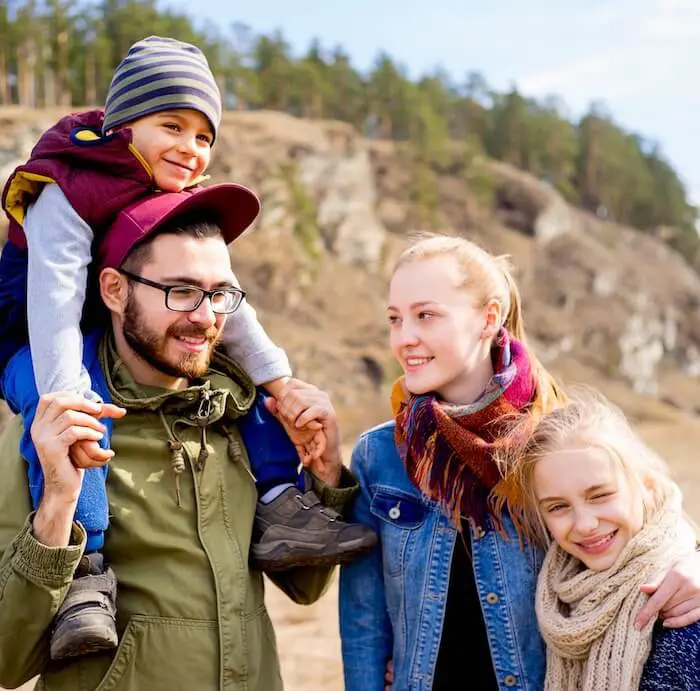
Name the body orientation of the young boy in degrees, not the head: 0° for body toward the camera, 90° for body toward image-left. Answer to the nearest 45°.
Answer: approximately 315°

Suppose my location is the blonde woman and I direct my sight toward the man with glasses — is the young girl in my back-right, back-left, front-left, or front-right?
back-left

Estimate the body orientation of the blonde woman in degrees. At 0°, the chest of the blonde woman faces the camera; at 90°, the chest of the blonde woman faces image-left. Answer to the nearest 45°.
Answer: approximately 0°

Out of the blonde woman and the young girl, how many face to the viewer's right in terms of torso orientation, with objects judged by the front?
0

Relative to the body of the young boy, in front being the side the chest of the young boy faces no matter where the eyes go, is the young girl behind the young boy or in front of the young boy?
in front

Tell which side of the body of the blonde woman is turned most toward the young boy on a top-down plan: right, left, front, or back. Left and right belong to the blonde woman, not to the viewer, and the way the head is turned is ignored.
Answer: right

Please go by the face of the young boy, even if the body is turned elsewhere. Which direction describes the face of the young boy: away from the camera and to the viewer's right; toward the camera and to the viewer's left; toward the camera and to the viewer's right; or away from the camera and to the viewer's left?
toward the camera and to the viewer's right

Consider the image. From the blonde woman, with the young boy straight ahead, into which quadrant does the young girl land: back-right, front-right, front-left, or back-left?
back-left

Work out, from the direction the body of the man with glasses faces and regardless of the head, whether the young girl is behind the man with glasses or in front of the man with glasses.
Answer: in front
